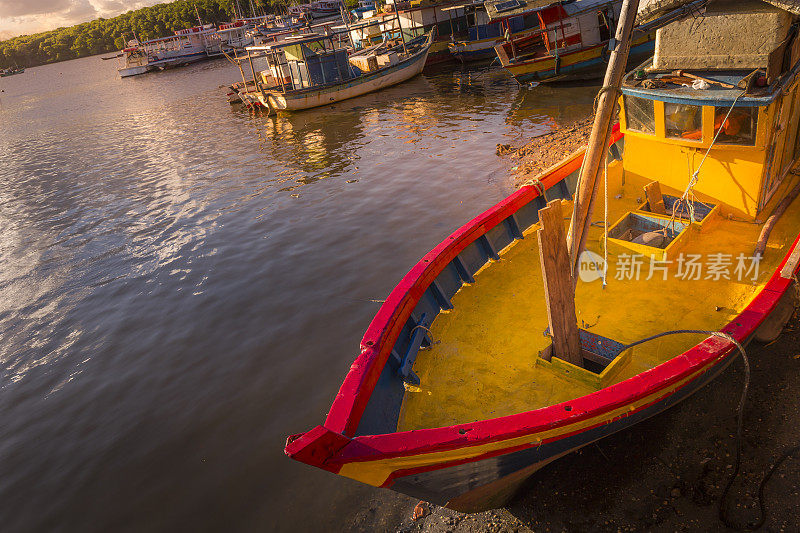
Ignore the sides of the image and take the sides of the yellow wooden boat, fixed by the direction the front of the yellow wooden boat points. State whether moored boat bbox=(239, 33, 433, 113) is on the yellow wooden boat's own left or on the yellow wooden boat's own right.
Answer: on the yellow wooden boat's own right

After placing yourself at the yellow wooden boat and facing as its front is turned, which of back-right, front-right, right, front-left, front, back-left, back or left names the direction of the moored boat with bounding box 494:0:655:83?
back-right
